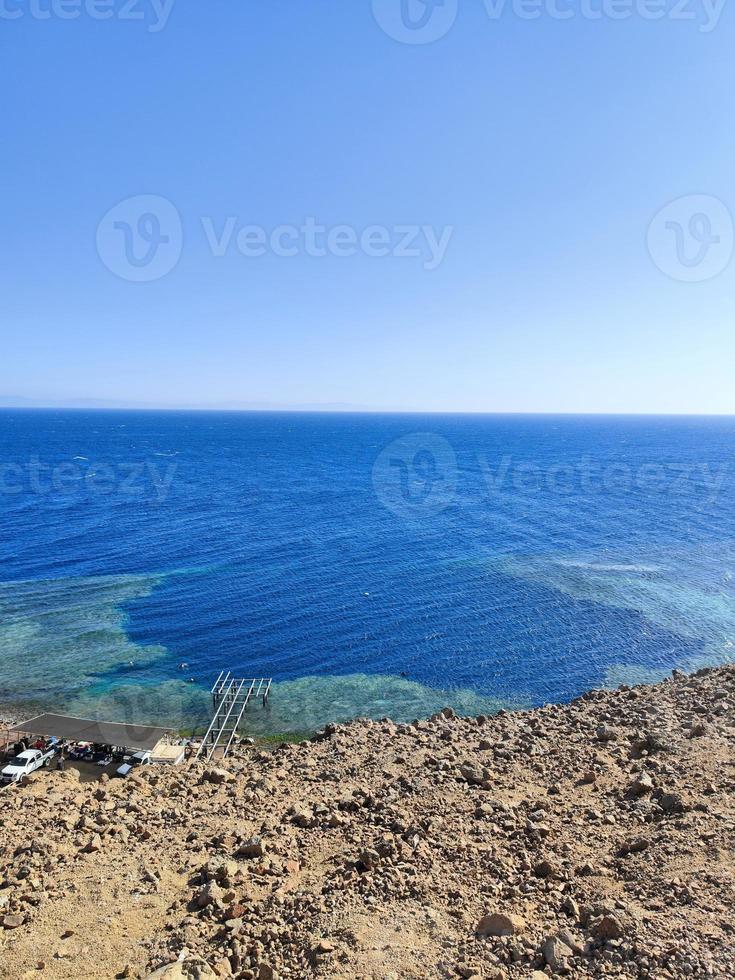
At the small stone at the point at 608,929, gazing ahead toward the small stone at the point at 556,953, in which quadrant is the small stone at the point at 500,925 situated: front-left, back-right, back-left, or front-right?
front-right

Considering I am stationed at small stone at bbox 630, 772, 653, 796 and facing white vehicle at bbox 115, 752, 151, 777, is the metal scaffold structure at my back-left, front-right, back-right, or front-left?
front-right

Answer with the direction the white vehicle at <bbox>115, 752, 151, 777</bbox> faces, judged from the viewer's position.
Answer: facing the viewer and to the left of the viewer

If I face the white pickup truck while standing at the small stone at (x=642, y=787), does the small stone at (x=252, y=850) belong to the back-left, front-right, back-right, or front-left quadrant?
front-left

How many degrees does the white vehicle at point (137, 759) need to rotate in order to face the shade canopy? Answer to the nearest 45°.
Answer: approximately 90° to its right

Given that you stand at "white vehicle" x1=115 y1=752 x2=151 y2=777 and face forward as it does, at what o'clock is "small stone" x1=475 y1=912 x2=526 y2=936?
The small stone is roughly at 10 o'clock from the white vehicle.

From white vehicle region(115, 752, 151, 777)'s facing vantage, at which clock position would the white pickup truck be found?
The white pickup truck is roughly at 2 o'clock from the white vehicle.

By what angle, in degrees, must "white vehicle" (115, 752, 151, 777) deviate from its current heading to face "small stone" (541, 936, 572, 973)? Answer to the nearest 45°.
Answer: approximately 45° to its left

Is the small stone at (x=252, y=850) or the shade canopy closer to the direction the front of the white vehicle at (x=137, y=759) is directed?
the small stone

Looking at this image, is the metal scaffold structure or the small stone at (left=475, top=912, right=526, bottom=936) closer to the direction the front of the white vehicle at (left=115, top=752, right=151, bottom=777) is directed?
the small stone

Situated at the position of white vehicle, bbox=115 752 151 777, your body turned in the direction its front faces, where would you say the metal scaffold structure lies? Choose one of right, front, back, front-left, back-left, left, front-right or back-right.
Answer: back

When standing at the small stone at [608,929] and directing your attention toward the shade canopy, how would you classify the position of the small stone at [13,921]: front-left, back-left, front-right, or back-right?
front-left

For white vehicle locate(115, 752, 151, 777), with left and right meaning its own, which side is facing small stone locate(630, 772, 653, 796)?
left

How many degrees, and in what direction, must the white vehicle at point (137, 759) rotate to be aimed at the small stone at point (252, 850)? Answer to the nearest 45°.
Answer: approximately 45° to its left

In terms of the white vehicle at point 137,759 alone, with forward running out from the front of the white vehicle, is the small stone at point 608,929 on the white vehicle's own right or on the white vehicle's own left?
on the white vehicle's own left

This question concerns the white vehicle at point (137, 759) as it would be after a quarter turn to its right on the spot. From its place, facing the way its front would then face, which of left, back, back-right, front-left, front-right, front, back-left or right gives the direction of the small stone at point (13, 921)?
back-left
